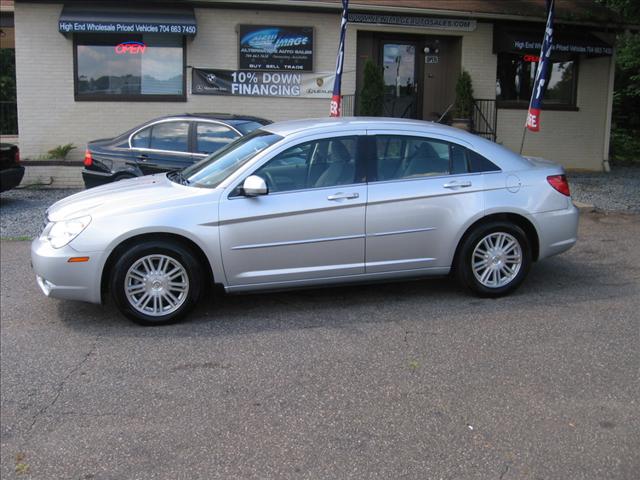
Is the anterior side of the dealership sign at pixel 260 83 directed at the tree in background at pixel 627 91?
no

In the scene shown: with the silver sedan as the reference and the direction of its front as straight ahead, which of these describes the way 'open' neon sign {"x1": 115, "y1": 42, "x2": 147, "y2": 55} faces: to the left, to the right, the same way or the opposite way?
to the left

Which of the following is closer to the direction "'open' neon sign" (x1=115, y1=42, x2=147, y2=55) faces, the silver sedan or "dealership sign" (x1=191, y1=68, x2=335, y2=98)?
the silver sedan

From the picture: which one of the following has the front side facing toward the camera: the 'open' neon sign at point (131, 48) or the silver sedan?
the 'open' neon sign

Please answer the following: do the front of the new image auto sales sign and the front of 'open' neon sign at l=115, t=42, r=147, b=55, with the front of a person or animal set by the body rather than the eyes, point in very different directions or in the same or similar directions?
same or similar directions

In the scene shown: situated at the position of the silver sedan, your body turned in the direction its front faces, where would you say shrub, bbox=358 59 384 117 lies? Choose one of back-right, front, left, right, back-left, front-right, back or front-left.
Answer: right

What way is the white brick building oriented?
toward the camera

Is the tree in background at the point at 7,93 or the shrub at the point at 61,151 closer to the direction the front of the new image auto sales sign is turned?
the shrub

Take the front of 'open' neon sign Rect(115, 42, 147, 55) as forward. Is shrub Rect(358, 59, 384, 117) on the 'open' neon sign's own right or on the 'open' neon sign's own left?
on the 'open' neon sign's own left

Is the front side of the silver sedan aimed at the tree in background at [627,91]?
no

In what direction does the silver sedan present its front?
to the viewer's left

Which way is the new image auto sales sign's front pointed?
toward the camera

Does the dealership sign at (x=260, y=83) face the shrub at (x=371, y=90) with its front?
no

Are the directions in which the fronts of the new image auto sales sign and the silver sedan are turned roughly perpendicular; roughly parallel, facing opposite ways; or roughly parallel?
roughly perpendicular

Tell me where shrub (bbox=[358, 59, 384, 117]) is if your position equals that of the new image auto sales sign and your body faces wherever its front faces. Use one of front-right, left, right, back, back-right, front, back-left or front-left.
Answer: left
